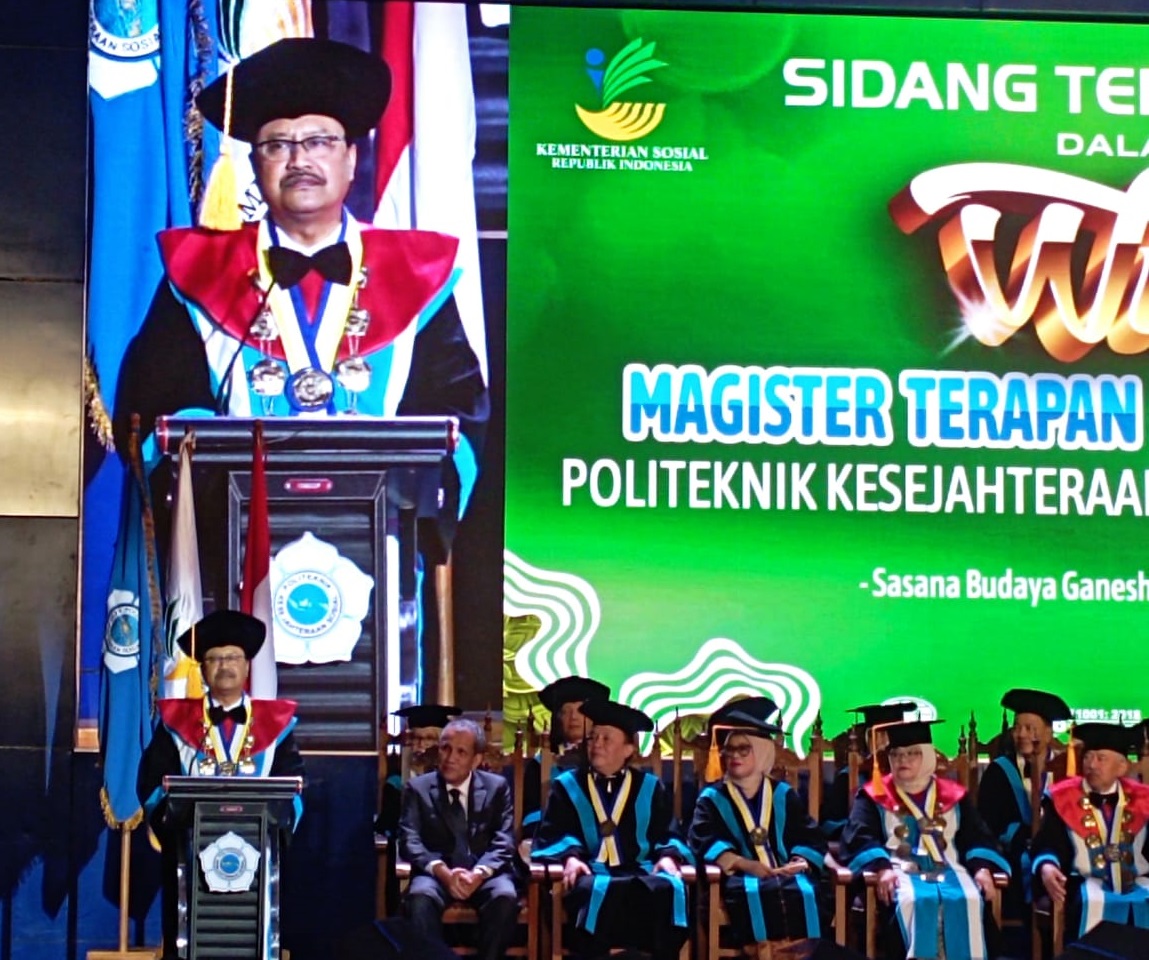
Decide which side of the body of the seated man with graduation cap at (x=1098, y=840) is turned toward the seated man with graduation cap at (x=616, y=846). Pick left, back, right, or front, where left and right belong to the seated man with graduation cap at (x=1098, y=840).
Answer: right

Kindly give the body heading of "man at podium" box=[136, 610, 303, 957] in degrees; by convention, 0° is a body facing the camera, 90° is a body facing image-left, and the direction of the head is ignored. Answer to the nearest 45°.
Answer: approximately 0°

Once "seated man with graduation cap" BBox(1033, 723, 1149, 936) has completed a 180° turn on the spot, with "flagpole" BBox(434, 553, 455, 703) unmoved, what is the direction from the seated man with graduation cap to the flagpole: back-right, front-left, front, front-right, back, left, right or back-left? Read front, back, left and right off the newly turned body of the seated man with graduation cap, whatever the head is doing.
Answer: left

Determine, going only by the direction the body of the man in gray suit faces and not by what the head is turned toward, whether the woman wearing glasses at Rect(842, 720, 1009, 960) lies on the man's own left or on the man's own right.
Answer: on the man's own left

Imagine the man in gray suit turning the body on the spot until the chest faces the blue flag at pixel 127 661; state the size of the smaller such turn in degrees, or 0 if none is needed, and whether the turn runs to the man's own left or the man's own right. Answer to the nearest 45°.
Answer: approximately 90° to the man's own right

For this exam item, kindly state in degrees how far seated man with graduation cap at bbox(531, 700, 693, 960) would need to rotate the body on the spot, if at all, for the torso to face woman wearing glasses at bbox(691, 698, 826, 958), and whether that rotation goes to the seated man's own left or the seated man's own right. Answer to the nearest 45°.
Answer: approximately 90° to the seated man's own left

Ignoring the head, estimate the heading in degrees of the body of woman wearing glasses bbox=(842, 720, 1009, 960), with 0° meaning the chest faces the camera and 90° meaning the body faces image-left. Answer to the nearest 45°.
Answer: approximately 0°

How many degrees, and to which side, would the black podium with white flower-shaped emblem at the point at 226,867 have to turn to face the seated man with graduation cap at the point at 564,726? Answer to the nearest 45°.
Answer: approximately 135° to its left

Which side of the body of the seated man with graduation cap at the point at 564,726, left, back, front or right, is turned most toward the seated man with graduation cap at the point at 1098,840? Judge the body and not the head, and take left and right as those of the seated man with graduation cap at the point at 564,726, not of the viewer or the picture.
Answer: left
